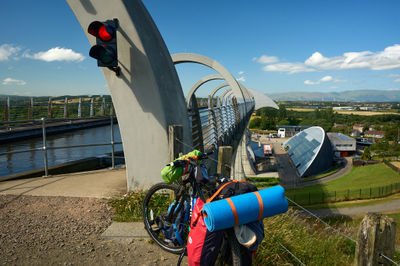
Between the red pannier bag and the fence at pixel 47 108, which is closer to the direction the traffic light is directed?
the red pannier bag

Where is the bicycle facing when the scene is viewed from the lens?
facing away from the viewer and to the left of the viewer

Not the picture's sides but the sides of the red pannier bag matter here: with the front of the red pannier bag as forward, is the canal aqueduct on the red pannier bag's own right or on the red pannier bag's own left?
on the red pannier bag's own right

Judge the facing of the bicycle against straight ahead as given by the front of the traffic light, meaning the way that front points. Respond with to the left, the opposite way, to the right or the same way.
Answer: to the right

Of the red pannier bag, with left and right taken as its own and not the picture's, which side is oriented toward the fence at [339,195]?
back

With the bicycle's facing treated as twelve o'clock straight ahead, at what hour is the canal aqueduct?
The canal aqueduct is roughly at 1 o'clock from the bicycle.

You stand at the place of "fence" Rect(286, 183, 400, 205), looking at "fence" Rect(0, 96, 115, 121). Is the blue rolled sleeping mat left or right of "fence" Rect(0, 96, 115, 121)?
left

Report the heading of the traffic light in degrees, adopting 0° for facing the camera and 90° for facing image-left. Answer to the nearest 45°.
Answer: approximately 45°
